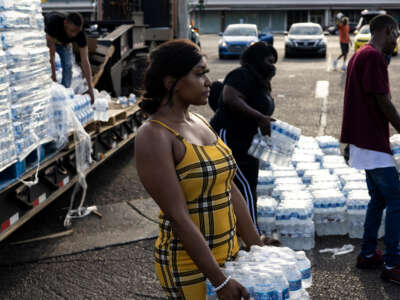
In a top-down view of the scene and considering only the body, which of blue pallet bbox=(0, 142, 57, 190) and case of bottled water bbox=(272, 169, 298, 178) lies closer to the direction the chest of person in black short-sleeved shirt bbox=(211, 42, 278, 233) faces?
the case of bottled water

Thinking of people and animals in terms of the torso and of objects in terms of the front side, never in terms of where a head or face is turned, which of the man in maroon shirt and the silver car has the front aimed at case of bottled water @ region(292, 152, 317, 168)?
the silver car

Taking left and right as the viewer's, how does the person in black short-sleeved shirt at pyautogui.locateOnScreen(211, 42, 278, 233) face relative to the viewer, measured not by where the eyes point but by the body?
facing to the right of the viewer

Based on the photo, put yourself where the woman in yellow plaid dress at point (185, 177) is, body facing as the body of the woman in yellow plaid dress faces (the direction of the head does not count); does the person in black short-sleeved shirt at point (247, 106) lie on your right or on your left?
on your left

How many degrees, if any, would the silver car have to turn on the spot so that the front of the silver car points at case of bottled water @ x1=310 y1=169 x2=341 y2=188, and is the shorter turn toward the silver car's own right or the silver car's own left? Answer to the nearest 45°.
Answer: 0° — it already faces it

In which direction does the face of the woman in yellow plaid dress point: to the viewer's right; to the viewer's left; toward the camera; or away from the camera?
to the viewer's right

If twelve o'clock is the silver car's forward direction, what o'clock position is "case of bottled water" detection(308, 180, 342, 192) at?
The case of bottled water is roughly at 12 o'clock from the silver car.
